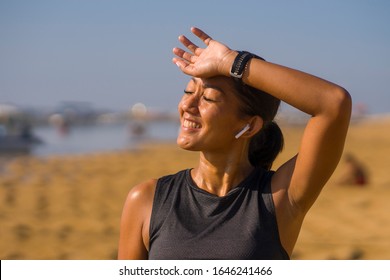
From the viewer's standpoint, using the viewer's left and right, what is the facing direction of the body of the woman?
facing the viewer

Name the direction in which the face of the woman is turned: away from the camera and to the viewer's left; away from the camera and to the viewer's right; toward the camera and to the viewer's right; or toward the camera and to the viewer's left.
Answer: toward the camera and to the viewer's left
